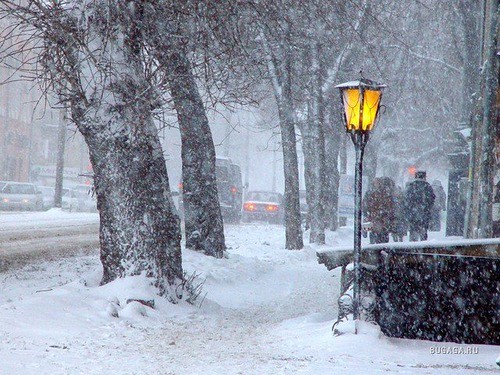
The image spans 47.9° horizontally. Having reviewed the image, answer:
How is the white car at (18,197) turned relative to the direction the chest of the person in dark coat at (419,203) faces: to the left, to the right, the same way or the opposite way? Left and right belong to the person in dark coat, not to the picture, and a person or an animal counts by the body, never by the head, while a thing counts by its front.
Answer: the opposite way

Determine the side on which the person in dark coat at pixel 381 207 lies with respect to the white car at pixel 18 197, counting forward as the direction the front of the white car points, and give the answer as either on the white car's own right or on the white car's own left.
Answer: on the white car's own left

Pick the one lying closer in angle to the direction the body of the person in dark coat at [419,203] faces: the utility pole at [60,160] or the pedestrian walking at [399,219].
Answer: the utility pole

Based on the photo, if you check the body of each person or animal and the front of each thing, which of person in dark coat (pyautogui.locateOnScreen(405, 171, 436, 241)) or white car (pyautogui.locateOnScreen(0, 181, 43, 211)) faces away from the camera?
the person in dark coat

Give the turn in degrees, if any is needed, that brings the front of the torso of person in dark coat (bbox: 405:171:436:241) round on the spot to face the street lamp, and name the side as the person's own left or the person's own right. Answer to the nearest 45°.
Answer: approximately 180°

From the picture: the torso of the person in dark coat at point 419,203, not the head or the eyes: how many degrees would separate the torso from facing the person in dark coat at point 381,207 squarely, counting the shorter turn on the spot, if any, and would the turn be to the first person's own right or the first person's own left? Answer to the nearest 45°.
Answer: approximately 135° to the first person's own left

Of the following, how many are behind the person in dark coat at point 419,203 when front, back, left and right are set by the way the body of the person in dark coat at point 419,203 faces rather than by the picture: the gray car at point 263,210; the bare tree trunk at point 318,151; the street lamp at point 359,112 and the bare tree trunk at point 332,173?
1

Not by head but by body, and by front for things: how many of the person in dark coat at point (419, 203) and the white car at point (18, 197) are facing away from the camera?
1

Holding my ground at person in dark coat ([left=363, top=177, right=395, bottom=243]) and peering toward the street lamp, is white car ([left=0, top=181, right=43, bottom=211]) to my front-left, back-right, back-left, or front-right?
back-right

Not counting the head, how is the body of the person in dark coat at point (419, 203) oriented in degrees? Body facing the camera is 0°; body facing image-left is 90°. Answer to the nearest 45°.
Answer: approximately 180°
